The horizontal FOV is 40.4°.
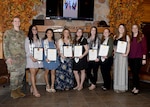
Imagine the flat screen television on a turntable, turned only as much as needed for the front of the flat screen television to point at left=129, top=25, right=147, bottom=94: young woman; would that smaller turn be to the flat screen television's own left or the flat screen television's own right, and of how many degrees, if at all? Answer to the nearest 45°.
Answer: approximately 45° to the flat screen television's own left

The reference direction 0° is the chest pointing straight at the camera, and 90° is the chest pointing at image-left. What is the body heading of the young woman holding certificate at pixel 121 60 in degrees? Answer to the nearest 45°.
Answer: approximately 0°

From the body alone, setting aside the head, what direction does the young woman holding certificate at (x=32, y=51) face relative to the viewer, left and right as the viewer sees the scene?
facing the viewer and to the right of the viewer

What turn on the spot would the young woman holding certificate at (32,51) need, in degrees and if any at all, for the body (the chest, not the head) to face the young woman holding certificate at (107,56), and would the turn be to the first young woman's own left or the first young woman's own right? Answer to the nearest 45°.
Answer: approximately 45° to the first young woman's own left

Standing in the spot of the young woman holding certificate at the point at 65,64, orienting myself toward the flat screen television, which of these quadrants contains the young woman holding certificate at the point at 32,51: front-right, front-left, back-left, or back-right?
back-left

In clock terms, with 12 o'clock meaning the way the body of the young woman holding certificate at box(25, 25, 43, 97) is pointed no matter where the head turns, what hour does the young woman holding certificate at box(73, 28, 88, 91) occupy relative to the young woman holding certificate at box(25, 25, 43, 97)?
the young woman holding certificate at box(73, 28, 88, 91) is roughly at 10 o'clock from the young woman holding certificate at box(25, 25, 43, 97).

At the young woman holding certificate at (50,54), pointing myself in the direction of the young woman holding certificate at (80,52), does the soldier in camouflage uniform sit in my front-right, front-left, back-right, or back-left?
back-right

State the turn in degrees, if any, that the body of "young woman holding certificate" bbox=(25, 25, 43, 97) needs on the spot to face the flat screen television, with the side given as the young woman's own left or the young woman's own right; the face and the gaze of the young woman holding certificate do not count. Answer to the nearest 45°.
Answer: approximately 90° to the young woman's own left

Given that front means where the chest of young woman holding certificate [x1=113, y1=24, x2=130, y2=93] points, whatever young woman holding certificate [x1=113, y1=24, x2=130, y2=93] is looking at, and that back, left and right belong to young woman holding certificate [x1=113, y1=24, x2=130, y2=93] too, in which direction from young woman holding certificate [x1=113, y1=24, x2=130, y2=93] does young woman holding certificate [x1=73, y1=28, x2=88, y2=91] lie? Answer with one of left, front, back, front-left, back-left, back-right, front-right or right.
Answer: right

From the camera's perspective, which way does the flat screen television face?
toward the camera

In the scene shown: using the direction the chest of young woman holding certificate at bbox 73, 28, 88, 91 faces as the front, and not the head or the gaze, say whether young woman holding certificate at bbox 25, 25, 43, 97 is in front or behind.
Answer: in front

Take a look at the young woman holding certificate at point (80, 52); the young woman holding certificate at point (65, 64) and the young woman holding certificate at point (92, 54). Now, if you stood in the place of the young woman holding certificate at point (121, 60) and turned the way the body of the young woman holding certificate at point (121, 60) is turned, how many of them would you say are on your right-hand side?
3

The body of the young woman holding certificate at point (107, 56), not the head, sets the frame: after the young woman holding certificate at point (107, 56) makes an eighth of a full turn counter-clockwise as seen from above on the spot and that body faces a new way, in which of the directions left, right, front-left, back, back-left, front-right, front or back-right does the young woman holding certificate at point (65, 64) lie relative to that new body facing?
right

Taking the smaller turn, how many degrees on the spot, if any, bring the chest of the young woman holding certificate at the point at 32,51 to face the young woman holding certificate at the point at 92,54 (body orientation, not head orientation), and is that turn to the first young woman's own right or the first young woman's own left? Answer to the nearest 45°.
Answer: approximately 45° to the first young woman's own left

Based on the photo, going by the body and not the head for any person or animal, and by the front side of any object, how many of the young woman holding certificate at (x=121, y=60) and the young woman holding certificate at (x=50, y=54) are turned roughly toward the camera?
2

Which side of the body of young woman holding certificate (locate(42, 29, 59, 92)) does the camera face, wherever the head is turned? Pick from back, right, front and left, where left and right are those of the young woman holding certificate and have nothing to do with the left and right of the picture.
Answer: front

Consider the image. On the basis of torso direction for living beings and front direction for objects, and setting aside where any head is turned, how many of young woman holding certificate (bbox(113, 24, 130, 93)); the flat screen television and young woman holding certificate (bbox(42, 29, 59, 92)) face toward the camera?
3

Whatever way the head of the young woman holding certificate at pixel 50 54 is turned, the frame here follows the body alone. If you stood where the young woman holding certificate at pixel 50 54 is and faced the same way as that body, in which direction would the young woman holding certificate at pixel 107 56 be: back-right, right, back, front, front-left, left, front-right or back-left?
left
